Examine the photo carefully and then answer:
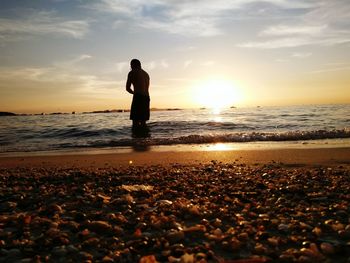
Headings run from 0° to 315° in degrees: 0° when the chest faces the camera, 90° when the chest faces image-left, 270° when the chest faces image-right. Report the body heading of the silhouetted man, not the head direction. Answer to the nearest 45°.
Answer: approximately 135°
